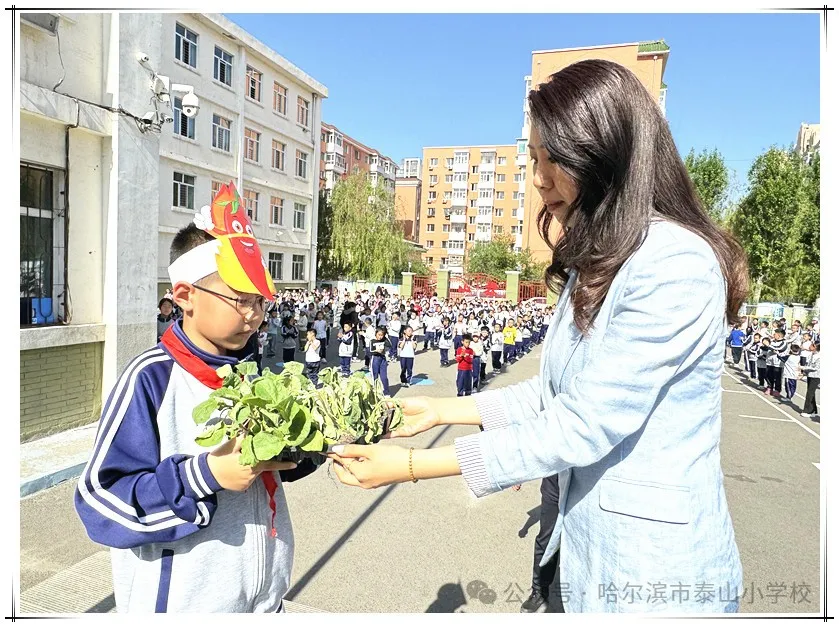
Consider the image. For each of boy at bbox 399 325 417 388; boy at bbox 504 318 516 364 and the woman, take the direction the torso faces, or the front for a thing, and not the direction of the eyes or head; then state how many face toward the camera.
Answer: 2

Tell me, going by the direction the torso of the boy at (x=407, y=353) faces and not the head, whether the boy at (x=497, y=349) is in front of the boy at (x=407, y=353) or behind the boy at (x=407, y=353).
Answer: behind

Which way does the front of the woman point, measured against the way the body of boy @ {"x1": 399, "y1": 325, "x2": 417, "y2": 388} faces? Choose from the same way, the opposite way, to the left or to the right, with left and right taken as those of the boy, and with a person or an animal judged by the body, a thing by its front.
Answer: to the right

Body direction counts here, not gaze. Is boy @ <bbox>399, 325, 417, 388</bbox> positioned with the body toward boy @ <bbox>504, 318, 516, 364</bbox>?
no

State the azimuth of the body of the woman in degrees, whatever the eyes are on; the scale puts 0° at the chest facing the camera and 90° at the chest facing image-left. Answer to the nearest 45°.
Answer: approximately 90°

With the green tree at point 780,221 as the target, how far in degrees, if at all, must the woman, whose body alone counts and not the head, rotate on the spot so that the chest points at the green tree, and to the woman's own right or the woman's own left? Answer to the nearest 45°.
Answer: approximately 90° to the woman's own right

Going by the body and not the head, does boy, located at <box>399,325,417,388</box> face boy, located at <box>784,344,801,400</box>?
no

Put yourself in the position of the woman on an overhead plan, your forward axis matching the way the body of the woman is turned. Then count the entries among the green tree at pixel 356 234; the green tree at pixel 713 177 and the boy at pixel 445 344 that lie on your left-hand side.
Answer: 0

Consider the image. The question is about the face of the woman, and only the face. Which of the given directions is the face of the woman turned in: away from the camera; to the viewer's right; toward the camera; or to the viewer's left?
to the viewer's left

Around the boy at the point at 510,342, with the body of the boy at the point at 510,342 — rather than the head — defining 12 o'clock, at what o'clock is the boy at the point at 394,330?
the boy at the point at 394,330 is roughly at 2 o'clock from the boy at the point at 510,342.

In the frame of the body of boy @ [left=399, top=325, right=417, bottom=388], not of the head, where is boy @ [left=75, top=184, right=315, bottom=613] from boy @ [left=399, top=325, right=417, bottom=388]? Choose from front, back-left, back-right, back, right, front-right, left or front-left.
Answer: front

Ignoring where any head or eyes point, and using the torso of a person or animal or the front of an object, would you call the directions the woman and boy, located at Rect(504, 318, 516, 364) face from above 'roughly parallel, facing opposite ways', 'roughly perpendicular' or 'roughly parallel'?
roughly perpendicular

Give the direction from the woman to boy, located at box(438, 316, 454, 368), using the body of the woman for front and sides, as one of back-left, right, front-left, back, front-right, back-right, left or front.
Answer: right

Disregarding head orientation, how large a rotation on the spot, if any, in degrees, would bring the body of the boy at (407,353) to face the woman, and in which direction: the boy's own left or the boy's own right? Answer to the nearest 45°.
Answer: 0° — they already face them

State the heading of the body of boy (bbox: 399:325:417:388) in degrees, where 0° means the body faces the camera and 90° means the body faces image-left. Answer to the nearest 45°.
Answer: approximately 0°

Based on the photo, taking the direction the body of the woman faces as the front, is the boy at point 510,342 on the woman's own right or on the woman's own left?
on the woman's own right

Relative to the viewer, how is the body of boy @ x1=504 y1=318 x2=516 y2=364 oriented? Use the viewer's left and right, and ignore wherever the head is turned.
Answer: facing the viewer
